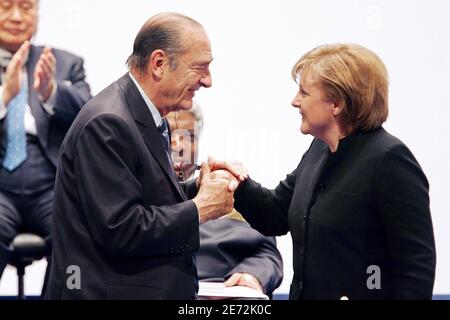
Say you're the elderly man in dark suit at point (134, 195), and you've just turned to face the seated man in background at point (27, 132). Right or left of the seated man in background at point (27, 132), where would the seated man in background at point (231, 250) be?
right

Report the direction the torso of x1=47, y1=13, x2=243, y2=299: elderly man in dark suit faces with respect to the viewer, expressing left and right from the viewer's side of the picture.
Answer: facing to the right of the viewer

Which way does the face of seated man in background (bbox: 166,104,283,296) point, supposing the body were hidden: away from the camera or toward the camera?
toward the camera

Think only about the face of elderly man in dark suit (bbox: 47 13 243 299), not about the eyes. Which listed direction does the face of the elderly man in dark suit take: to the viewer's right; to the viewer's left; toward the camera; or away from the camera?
to the viewer's right
